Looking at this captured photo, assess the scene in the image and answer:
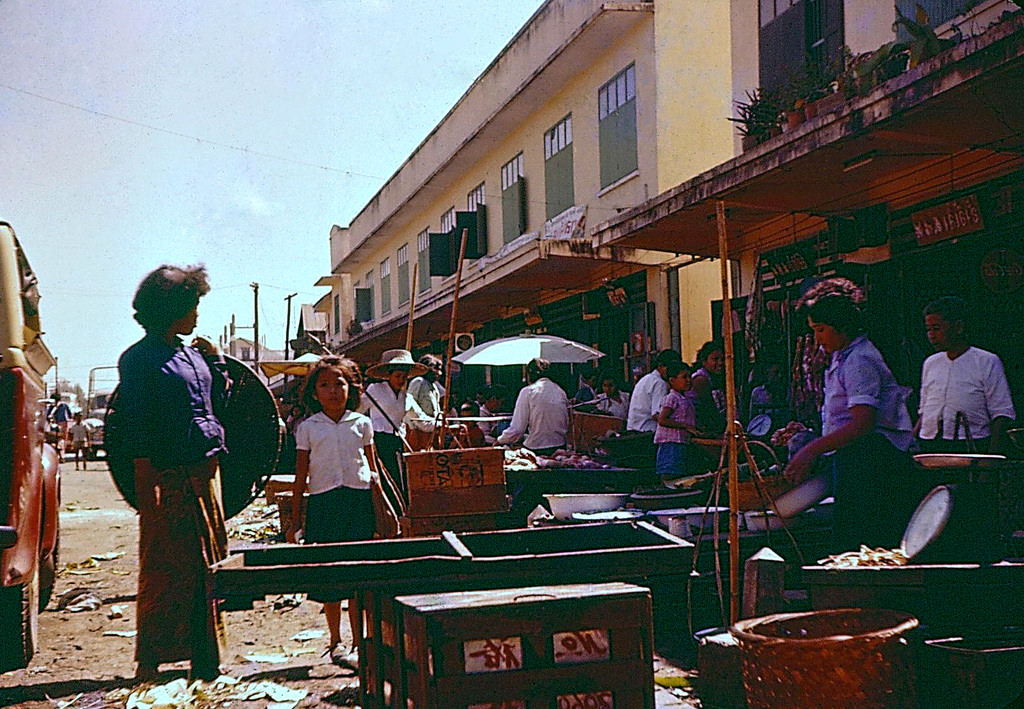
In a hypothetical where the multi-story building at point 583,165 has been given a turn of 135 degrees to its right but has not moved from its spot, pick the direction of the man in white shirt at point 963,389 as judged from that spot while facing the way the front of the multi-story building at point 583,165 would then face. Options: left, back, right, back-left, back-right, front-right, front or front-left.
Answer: back

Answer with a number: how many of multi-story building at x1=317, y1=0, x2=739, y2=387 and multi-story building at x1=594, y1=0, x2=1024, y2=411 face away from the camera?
0

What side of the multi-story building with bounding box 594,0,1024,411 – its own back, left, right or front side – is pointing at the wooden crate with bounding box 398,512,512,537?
front

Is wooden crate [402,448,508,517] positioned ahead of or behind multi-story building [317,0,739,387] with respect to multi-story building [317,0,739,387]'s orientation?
ahead

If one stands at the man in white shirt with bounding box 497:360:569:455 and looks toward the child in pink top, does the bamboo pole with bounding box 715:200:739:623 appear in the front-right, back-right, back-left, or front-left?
front-right

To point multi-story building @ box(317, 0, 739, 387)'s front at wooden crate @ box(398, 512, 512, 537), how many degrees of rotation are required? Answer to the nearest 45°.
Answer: approximately 45° to its left

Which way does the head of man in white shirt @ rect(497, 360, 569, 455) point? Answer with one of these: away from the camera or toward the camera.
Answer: away from the camera

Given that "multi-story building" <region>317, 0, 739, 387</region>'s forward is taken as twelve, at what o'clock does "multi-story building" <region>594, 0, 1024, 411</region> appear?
"multi-story building" <region>594, 0, 1024, 411</region> is roughly at 10 o'clock from "multi-story building" <region>317, 0, 739, 387</region>.

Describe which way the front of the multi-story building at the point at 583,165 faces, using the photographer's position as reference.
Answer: facing the viewer and to the left of the viewer

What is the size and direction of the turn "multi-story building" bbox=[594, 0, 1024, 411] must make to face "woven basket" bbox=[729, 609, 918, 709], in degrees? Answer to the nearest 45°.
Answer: approximately 45° to its left

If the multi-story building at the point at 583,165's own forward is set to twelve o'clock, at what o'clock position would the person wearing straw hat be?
The person wearing straw hat is roughly at 11 o'clock from the multi-story building.

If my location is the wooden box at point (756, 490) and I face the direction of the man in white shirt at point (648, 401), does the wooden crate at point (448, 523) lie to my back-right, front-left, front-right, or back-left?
front-left

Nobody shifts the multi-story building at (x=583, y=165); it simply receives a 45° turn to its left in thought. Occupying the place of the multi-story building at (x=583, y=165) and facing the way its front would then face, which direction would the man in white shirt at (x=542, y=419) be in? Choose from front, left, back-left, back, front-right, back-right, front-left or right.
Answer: front

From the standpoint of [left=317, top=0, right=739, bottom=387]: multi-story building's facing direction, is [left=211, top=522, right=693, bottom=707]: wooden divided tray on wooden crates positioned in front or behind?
in front
